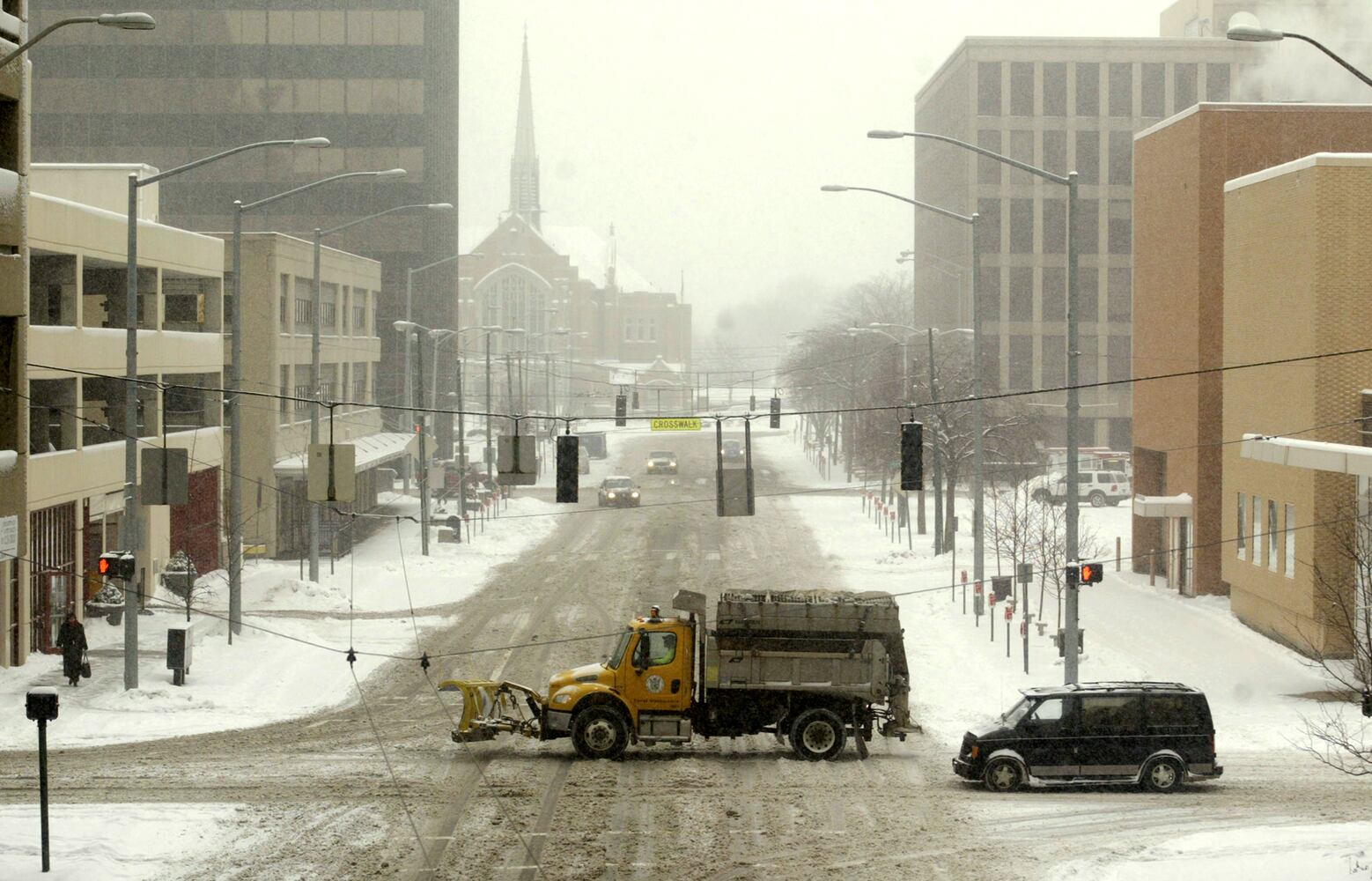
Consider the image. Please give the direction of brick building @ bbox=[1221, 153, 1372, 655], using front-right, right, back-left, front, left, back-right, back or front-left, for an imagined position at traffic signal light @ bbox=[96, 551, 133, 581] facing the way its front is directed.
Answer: back-left

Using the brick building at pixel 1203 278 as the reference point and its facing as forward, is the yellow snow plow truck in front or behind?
in front

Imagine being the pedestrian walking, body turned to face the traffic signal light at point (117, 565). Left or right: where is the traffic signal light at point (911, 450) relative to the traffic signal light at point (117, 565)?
left

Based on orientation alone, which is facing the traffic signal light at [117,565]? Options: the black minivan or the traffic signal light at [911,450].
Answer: the black minivan

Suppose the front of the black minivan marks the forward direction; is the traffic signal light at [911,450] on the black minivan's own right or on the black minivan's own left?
on the black minivan's own right

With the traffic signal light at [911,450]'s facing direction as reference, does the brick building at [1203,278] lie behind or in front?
in front

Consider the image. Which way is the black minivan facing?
to the viewer's left

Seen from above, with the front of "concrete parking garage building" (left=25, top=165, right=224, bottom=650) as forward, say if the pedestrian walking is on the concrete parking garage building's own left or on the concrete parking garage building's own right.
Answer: on the concrete parking garage building's own right

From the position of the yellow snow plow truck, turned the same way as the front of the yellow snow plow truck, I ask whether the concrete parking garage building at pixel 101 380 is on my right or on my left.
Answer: on my right

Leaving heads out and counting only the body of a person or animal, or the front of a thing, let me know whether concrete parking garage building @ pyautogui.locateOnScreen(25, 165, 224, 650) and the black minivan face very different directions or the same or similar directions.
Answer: very different directions

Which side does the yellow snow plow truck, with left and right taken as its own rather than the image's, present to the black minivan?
back

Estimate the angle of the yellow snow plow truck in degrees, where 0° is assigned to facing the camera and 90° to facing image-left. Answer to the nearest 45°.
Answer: approximately 90°

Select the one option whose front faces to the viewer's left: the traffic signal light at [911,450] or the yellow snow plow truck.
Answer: the yellow snow plow truck

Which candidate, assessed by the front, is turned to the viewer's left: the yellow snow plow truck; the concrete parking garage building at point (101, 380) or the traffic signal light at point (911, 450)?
the yellow snow plow truck

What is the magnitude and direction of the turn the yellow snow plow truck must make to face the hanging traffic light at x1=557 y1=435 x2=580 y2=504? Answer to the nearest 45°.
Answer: approximately 45° to its right
